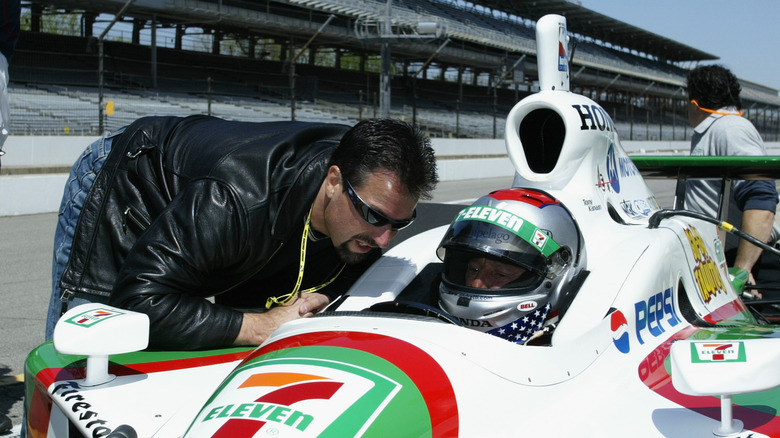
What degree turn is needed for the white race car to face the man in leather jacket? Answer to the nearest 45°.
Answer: approximately 90° to its right

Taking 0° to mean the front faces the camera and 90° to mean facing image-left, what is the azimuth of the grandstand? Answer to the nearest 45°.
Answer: approximately 315°

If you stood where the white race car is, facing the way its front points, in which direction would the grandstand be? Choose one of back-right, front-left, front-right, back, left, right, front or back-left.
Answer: back-right

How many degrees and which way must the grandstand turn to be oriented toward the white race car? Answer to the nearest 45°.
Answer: approximately 45° to its right

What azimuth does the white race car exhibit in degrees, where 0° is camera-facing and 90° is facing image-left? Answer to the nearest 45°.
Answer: approximately 45°
